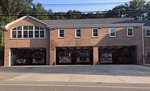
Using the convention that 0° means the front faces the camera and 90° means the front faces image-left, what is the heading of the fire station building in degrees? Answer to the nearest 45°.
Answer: approximately 0°
